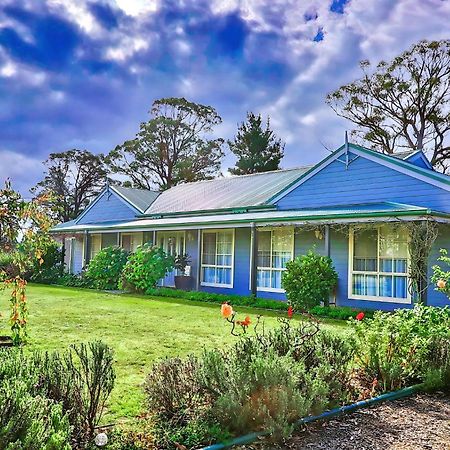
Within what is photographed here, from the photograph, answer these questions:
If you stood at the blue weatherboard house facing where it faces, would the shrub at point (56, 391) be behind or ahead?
ahead

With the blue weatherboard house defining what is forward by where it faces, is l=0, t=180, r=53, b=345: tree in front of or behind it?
in front

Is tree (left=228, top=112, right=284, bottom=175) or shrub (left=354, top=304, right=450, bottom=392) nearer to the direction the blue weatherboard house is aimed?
the shrub

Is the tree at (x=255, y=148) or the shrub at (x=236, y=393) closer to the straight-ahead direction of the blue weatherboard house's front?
the shrub

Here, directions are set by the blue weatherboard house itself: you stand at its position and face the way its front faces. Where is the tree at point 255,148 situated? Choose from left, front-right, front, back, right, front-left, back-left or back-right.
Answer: back-right

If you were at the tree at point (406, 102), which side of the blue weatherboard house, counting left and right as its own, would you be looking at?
back

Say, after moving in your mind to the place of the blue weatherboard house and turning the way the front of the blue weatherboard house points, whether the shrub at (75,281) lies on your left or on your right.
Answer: on your right

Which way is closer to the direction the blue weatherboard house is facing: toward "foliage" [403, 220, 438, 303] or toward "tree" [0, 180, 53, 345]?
the tree

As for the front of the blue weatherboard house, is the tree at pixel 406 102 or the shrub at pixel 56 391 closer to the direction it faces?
the shrub

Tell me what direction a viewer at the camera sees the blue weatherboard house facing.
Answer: facing the viewer and to the left of the viewer
